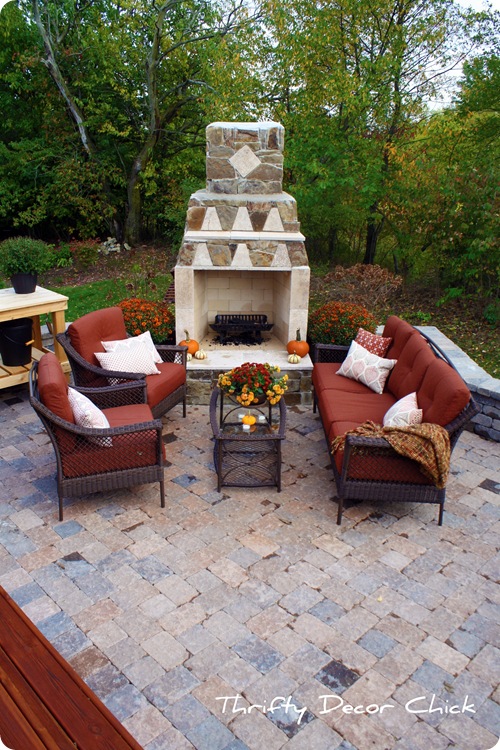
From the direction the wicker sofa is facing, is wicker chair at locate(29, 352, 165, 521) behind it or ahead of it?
ahead

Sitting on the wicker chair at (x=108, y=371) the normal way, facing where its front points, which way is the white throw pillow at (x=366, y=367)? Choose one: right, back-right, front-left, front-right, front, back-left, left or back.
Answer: front-left

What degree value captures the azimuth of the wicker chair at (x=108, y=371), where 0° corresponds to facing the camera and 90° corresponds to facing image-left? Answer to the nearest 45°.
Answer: approximately 315°

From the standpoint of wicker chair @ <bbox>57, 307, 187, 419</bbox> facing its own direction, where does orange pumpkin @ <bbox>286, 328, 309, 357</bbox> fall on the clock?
The orange pumpkin is roughly at 10 o'clock from the wicker chair.

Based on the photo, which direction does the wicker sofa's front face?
to the viewer's left

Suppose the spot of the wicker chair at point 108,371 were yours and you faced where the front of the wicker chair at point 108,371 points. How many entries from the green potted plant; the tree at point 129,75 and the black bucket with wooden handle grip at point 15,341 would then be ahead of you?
0

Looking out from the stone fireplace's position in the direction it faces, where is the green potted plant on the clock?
The green potted plant is roughly at 3 o'clock from the stone fireplace.

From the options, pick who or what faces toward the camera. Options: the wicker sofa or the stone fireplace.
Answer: the stone fireplace

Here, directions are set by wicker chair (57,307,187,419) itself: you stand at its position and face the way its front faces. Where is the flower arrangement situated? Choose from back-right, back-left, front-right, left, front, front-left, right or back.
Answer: front

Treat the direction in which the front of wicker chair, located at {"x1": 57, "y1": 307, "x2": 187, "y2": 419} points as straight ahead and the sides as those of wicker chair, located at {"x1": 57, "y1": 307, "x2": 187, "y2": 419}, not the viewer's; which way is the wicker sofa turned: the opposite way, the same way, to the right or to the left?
the opposite way

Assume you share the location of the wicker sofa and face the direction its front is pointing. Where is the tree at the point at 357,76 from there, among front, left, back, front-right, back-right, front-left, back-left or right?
right

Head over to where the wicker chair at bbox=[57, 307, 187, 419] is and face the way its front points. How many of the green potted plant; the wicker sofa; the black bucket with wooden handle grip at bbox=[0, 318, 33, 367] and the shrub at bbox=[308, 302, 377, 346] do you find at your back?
2

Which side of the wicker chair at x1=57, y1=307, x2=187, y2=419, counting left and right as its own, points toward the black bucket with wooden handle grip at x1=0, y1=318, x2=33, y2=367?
back

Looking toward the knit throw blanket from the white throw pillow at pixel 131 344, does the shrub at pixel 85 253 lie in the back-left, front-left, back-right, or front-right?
back-left

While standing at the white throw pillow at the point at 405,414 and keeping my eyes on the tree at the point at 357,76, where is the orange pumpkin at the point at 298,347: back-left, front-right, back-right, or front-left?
front-left

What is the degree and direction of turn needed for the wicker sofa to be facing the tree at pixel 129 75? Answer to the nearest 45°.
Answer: approximately 45° to its right

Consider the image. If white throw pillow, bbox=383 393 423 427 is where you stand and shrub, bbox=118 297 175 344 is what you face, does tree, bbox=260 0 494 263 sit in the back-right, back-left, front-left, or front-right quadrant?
front-right

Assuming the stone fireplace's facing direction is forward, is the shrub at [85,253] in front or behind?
behind

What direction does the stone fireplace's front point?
toward the camera

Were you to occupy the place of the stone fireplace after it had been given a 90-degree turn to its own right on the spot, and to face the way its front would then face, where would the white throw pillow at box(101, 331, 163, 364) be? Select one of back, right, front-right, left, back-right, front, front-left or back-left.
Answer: front-left

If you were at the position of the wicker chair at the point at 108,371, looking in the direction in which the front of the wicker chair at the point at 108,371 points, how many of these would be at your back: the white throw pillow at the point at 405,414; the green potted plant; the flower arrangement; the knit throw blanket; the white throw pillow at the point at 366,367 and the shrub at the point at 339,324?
1

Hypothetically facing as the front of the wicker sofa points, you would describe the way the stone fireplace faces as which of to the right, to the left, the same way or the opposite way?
to the left
